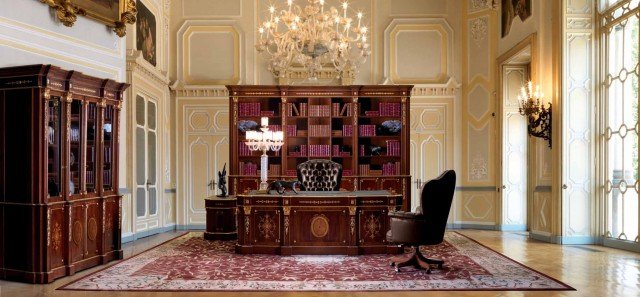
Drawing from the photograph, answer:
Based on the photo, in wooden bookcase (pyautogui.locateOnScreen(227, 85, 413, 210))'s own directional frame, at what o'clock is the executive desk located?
The executive desk is roughly at 12 o'clock from the wooden bookcase.

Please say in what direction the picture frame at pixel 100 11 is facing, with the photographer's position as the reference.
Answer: facing the viewer and to the right of the viewer

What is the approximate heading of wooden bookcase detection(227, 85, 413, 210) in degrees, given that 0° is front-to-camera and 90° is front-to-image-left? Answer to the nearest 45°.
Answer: approximately 0°

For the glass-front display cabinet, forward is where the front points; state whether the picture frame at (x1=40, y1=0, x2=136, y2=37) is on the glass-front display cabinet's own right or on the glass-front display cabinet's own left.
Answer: on the glass-front display cabinet's own left

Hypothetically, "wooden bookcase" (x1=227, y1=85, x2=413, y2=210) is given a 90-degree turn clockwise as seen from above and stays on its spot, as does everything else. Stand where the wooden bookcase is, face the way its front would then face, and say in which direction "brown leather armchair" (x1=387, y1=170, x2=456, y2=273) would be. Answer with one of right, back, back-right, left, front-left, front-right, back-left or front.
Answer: left

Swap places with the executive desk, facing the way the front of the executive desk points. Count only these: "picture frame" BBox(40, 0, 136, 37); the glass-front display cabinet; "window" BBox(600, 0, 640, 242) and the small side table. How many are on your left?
1

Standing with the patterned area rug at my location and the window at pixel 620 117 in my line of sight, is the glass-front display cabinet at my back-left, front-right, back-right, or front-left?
back-left

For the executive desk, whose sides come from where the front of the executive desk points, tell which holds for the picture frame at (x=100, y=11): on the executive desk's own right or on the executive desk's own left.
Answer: on the executive desk's own right

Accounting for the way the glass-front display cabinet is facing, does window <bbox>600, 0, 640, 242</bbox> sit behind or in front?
in front

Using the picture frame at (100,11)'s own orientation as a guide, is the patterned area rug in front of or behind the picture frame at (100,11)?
in front

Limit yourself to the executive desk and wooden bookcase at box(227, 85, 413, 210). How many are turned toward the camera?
2

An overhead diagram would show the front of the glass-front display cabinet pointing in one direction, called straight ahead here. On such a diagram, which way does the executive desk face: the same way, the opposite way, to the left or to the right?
to the right

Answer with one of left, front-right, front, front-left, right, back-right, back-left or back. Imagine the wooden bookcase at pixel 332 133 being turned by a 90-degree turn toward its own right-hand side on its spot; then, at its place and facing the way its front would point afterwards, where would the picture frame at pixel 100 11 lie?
front-left

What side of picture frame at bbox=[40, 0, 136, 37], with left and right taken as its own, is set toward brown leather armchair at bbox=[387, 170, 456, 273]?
front

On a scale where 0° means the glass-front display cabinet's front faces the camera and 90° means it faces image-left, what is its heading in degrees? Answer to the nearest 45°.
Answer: approximately 315°
